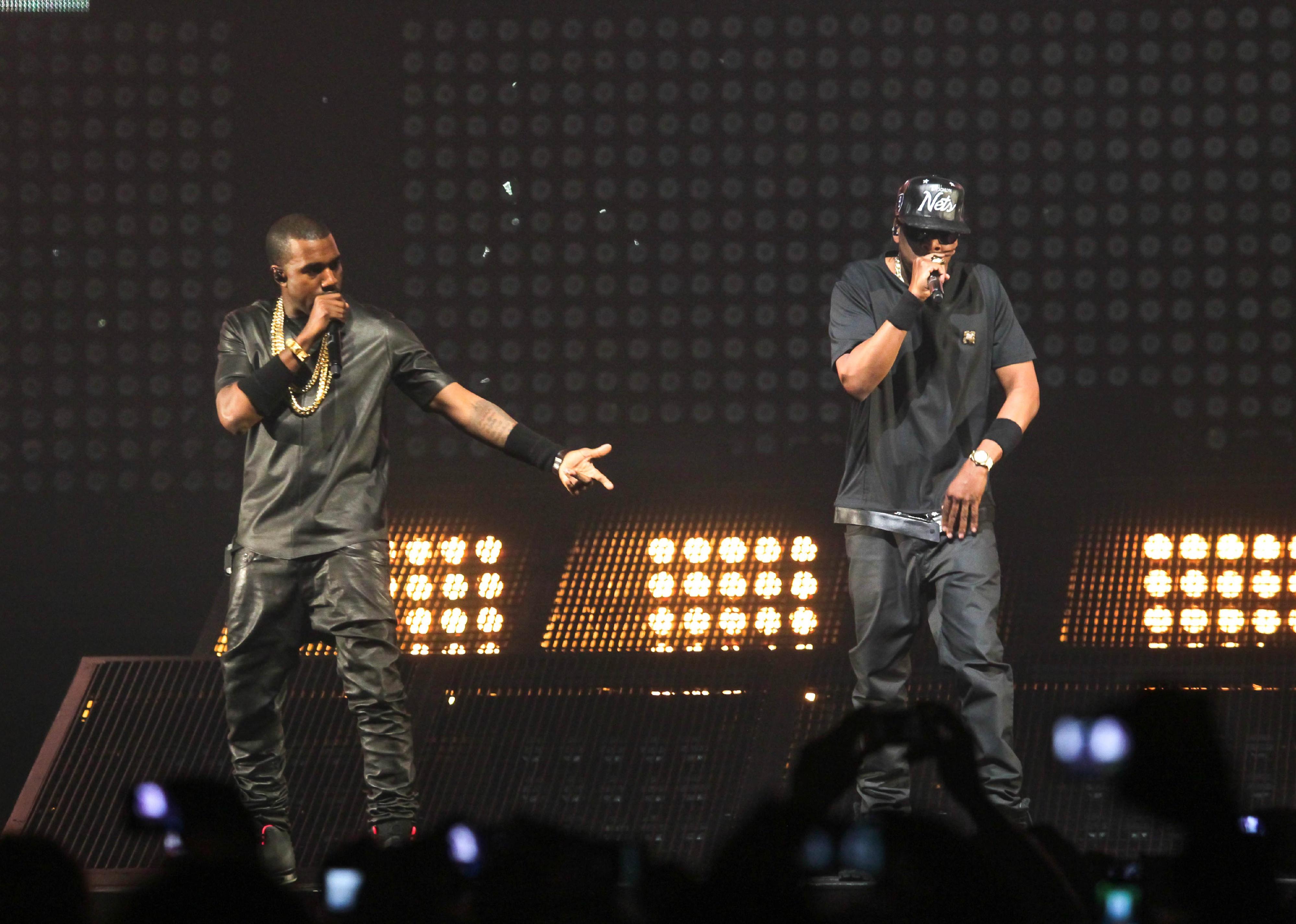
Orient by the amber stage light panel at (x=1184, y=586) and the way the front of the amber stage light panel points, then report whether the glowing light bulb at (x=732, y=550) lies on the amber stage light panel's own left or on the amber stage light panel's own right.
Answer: on the amber stage light panel's own right

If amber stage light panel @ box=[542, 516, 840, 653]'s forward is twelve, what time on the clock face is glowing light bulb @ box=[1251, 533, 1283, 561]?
The glowing light bulb is roughly at 9 o'clock from the amber stage light panel.

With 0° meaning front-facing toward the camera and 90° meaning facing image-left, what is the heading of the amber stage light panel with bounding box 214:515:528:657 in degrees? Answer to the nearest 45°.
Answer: approximately 0°

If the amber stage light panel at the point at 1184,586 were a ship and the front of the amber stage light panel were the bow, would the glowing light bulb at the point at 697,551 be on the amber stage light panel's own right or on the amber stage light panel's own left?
on the amber stage light panel's own right
